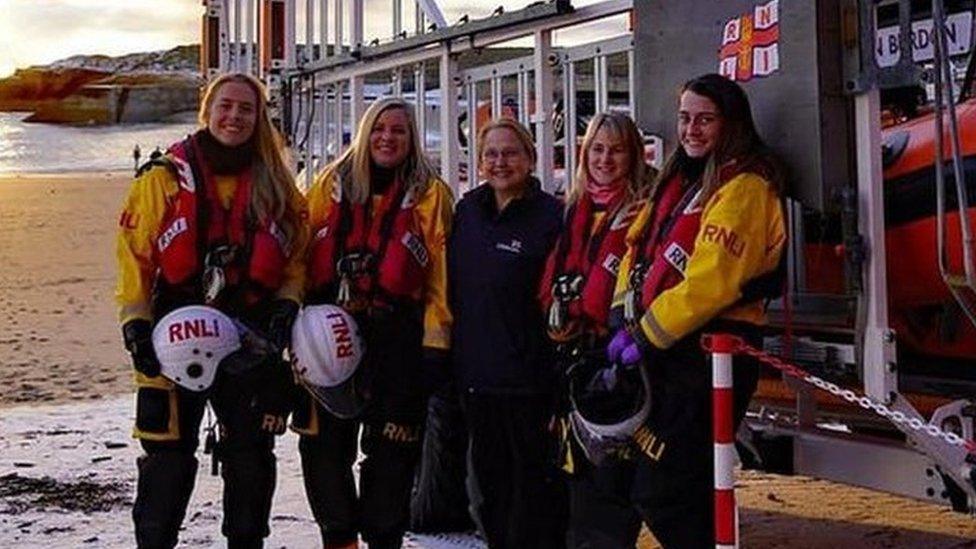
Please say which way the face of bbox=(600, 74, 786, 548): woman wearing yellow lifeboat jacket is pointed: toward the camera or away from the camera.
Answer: toward the camera

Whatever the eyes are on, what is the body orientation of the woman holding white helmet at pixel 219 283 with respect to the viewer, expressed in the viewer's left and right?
facing the viewer

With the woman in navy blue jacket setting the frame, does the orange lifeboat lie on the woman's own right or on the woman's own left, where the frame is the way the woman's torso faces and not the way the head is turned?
on the woman's own left

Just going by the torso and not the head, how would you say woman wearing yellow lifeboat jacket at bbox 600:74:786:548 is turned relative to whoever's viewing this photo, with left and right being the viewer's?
facing the viewer and to the left of the viewer

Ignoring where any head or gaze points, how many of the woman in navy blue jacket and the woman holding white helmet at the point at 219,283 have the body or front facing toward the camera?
2

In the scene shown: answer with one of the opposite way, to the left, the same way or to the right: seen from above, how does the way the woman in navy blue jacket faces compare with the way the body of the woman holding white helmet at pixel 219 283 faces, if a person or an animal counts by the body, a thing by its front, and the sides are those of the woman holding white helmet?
the same way

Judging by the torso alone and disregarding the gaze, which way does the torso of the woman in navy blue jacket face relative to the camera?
toward the camera

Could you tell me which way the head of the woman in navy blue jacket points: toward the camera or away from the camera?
toward the camera

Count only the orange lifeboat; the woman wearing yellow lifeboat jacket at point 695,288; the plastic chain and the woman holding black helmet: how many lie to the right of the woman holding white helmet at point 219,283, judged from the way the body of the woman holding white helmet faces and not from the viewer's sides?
0

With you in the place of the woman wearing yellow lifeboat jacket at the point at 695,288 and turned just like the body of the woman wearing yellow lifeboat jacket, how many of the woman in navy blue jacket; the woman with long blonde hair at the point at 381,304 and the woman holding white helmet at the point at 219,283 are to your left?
0

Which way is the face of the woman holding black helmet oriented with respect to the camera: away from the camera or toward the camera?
toward the camera

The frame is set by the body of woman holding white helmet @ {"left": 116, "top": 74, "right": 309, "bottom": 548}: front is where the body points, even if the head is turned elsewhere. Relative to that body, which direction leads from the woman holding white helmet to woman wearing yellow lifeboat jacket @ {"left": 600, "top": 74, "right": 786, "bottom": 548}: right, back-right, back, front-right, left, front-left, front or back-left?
front-left

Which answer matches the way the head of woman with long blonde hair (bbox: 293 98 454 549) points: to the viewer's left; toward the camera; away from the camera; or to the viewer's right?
toward the camera
